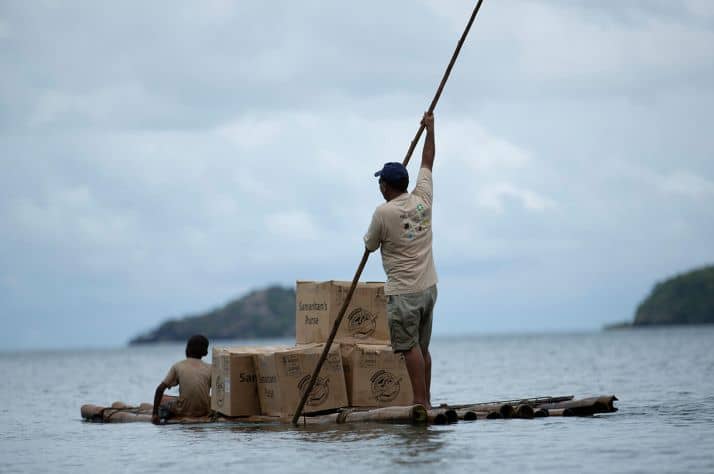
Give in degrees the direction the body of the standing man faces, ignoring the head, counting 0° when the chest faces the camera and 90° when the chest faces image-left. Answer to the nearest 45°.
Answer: approximately 135°

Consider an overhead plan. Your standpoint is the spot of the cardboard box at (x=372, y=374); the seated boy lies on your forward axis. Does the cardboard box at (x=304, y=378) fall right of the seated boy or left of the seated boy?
left
